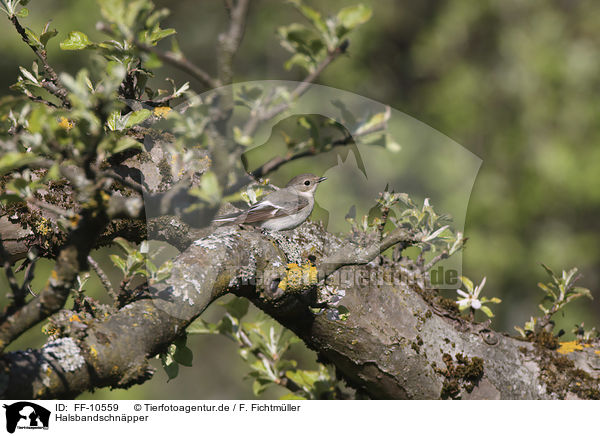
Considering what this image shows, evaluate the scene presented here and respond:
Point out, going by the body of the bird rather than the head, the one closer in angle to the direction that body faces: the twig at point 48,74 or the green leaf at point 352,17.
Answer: the green leaf

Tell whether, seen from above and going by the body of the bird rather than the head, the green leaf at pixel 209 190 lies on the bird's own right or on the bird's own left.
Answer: on the bird's own right

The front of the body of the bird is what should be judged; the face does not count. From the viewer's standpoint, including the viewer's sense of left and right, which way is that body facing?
facing to the right of the viewer
